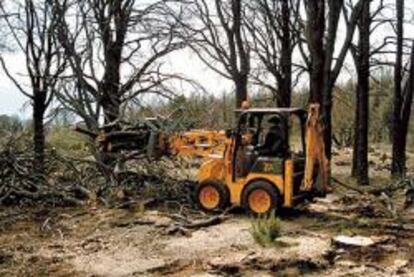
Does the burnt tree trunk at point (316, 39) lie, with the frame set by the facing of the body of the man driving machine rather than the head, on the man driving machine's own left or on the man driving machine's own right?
on the man driving machine's own right

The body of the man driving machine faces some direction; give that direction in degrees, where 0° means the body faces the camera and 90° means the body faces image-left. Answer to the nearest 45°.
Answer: approximately 90°

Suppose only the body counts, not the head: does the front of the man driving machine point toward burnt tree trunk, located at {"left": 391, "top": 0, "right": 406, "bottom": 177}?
no

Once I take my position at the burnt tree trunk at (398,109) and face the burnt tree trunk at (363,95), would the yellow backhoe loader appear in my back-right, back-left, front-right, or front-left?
front-left

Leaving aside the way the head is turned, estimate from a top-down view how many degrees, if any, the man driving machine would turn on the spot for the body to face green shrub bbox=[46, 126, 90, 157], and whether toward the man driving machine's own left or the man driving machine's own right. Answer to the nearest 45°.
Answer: approximately 45° to the man driving machine's own right

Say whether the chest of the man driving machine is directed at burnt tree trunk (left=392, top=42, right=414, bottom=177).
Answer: no

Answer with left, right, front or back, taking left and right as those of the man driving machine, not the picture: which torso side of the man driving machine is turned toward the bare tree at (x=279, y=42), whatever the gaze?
right

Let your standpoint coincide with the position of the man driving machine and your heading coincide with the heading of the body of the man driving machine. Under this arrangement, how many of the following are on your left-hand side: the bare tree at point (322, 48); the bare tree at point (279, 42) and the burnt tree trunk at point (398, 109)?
0

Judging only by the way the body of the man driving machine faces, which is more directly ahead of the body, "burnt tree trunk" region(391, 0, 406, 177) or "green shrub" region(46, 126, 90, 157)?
the green shrub
